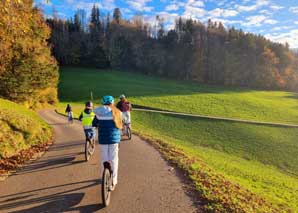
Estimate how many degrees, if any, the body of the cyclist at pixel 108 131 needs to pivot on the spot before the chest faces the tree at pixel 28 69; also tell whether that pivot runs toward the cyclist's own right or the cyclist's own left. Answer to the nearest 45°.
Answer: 0° — they already face it

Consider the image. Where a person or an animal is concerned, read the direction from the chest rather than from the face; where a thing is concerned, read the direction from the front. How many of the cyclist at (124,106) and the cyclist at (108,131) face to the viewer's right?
0

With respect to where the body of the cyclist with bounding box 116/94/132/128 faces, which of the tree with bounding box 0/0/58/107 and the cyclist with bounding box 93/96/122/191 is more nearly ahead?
the tree

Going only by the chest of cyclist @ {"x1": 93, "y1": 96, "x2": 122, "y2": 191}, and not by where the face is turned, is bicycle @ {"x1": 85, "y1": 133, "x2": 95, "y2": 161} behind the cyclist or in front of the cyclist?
in front

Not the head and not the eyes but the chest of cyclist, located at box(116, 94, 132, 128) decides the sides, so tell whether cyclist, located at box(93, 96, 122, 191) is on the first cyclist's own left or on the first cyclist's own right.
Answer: on the first cyclist's own left

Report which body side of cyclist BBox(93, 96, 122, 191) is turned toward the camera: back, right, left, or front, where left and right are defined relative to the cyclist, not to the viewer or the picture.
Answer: back

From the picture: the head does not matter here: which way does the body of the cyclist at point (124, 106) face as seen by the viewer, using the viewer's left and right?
facing away from the viewer and to the left of the viewer

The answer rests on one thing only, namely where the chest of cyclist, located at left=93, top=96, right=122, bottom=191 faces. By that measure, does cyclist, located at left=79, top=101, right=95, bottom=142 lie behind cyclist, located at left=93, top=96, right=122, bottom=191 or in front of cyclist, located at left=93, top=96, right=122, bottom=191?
in front

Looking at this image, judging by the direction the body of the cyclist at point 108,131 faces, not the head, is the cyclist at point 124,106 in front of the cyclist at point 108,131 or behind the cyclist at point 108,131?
in front

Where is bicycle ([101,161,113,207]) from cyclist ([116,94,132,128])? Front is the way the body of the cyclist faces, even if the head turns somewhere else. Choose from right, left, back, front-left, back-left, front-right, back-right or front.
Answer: back-left
